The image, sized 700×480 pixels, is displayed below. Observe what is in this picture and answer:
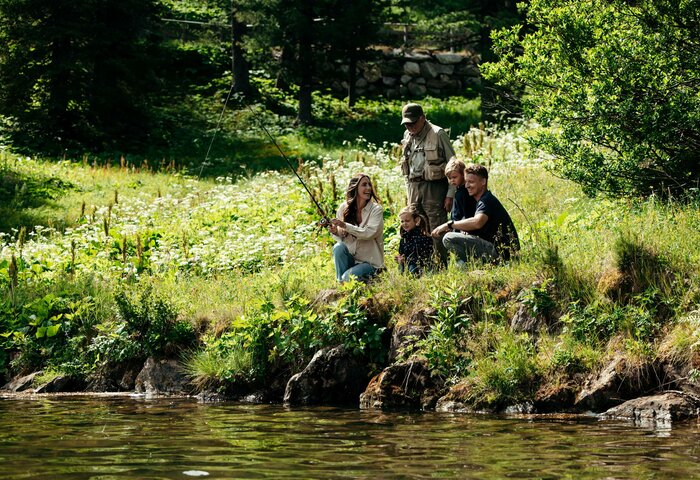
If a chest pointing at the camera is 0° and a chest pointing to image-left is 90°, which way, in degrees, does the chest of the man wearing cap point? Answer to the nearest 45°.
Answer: approximately 45°

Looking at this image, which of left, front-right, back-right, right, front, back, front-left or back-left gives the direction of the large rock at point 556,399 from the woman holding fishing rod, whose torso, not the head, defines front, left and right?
left

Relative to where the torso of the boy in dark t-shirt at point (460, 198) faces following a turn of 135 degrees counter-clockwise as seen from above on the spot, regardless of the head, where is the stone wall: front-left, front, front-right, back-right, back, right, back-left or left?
left

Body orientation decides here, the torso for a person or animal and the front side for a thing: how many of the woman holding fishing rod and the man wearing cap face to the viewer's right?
0

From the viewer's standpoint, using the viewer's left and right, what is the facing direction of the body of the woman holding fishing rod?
facing the viewer and to the left of the viewer

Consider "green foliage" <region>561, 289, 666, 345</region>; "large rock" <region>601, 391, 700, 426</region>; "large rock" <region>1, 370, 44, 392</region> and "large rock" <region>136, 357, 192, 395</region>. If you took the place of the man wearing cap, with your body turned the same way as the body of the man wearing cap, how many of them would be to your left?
2

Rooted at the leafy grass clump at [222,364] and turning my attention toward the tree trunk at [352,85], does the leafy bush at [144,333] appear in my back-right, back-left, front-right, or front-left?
front-left

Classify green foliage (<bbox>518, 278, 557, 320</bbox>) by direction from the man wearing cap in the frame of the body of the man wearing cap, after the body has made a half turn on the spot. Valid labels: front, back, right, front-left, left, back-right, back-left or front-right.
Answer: right

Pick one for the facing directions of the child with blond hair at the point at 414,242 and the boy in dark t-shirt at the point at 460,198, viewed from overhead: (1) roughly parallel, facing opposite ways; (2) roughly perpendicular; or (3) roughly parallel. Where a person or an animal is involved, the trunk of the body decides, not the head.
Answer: roughly parallel

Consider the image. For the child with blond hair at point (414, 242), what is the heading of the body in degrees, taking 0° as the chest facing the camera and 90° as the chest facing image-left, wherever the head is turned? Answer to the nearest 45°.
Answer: approximately 45°

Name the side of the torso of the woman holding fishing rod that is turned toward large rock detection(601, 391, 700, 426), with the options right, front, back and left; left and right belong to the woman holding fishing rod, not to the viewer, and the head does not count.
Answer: left

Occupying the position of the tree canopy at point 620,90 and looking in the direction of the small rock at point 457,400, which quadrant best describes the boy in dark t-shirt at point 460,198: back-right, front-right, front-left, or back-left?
front-right
